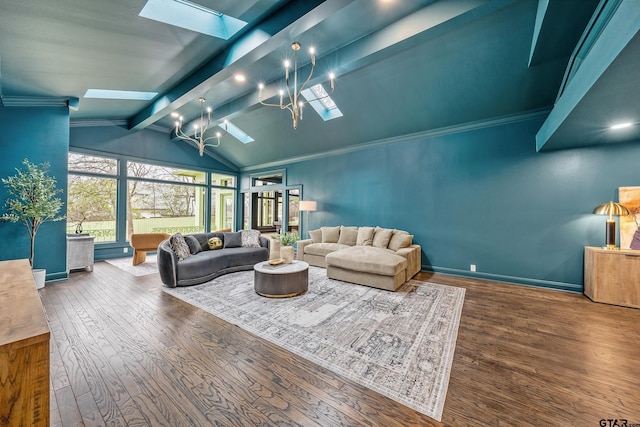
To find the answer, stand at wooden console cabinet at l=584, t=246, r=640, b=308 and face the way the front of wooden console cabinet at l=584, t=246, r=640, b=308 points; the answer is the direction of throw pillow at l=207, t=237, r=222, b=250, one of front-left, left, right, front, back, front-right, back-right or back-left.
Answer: front-right

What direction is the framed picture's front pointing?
toward the camera

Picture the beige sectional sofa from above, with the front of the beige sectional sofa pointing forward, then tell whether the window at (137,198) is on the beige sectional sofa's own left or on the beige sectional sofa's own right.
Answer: on the beige sectional sofa's own right

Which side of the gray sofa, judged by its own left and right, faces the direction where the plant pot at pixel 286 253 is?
front

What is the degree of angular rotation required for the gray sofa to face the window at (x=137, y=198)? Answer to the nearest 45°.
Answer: approximately 180°

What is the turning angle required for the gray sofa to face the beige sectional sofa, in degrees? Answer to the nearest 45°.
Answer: approximately 45° to its left

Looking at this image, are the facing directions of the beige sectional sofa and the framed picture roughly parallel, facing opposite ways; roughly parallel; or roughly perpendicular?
roughly parallel

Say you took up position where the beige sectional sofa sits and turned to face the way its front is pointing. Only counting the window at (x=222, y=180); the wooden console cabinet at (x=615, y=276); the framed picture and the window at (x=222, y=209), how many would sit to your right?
2

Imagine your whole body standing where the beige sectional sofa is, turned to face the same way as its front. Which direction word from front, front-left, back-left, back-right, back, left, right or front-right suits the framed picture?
back-left

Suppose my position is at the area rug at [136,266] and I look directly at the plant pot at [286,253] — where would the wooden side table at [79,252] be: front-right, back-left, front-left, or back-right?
back-right

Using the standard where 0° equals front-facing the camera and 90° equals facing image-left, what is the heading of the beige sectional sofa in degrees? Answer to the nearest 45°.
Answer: approximately 45°

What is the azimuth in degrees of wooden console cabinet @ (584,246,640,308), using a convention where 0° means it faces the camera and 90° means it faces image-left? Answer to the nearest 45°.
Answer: approximately 0°

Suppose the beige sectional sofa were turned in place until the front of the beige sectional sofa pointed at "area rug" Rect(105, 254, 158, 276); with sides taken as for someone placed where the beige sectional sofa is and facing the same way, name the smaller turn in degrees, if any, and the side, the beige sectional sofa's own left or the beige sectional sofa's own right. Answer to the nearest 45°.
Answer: approximately 45° to the beige sectional sofa's own right

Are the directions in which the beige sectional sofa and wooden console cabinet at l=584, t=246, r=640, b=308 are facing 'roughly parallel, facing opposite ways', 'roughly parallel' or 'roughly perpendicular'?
roughly parallel

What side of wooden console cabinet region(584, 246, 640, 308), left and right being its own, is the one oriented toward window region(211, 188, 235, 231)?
right

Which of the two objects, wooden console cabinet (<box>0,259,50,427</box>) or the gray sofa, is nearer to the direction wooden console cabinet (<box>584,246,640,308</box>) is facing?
the wooden console cabinet

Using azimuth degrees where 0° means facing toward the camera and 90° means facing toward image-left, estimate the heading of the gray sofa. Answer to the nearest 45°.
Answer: approximately 315°
